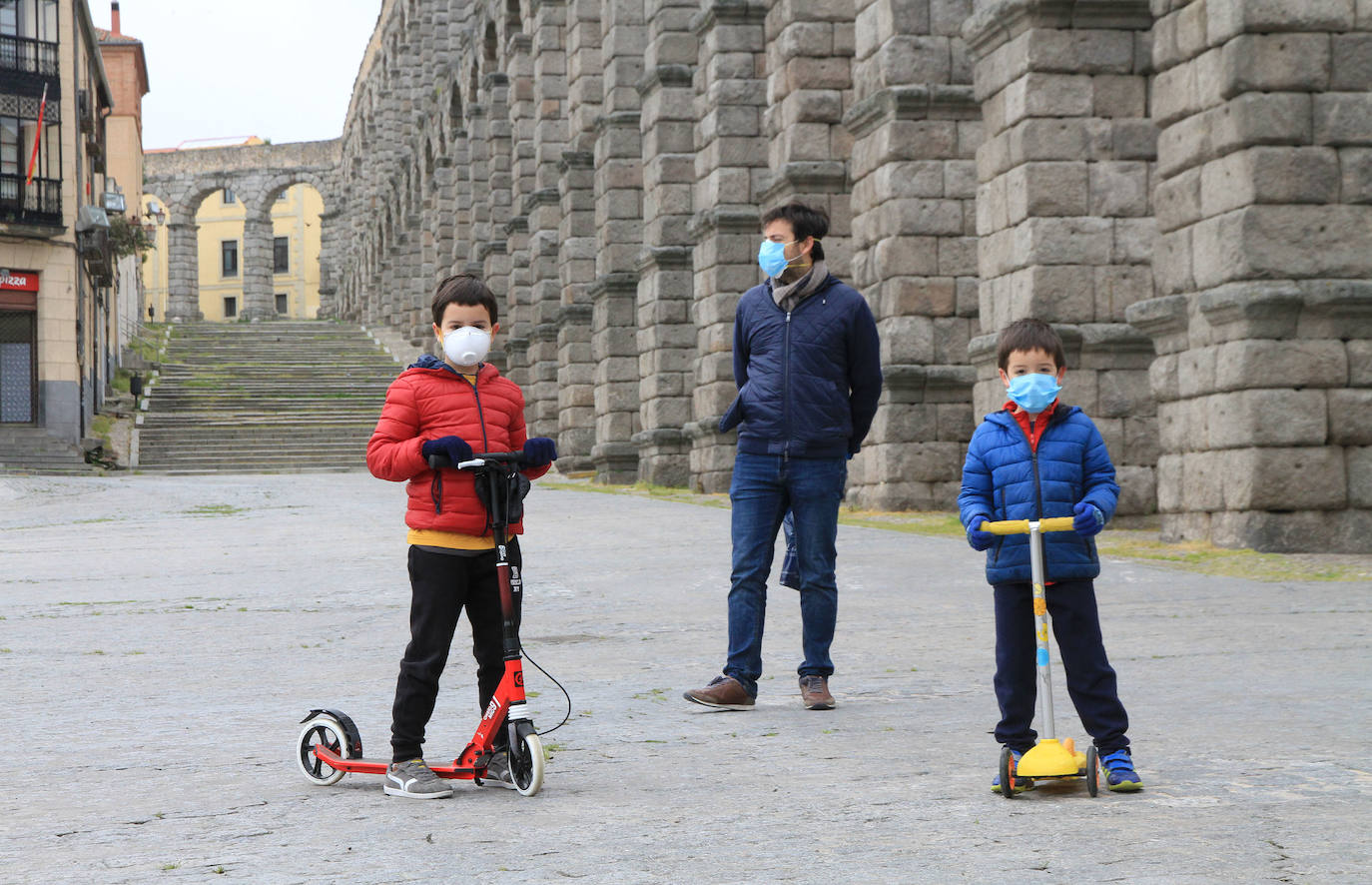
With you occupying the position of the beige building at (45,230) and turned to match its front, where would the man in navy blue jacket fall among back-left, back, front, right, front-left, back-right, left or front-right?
front

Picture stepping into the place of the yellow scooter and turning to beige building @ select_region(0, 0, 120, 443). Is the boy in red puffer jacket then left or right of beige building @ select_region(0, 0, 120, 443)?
left

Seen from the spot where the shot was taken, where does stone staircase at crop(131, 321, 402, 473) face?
facing the viewer

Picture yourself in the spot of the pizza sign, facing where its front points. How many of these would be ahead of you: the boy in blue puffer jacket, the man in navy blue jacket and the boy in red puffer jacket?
3

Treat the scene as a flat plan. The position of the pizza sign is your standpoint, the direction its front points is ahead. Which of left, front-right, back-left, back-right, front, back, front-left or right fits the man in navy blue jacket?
front

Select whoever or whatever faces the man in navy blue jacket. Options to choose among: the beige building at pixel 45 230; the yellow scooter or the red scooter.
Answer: the beige building

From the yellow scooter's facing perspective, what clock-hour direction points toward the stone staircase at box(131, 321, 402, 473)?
The stone staircase is roughly at 5 o'clock from the yellow scooter.

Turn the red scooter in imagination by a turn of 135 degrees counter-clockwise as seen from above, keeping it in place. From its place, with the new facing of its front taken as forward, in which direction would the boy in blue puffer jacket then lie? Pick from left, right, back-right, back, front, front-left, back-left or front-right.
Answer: right

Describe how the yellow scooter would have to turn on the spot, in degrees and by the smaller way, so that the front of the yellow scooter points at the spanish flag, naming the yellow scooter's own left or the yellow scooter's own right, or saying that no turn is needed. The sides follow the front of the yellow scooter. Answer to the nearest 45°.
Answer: approximately 135° to the yellow scooter's own right
